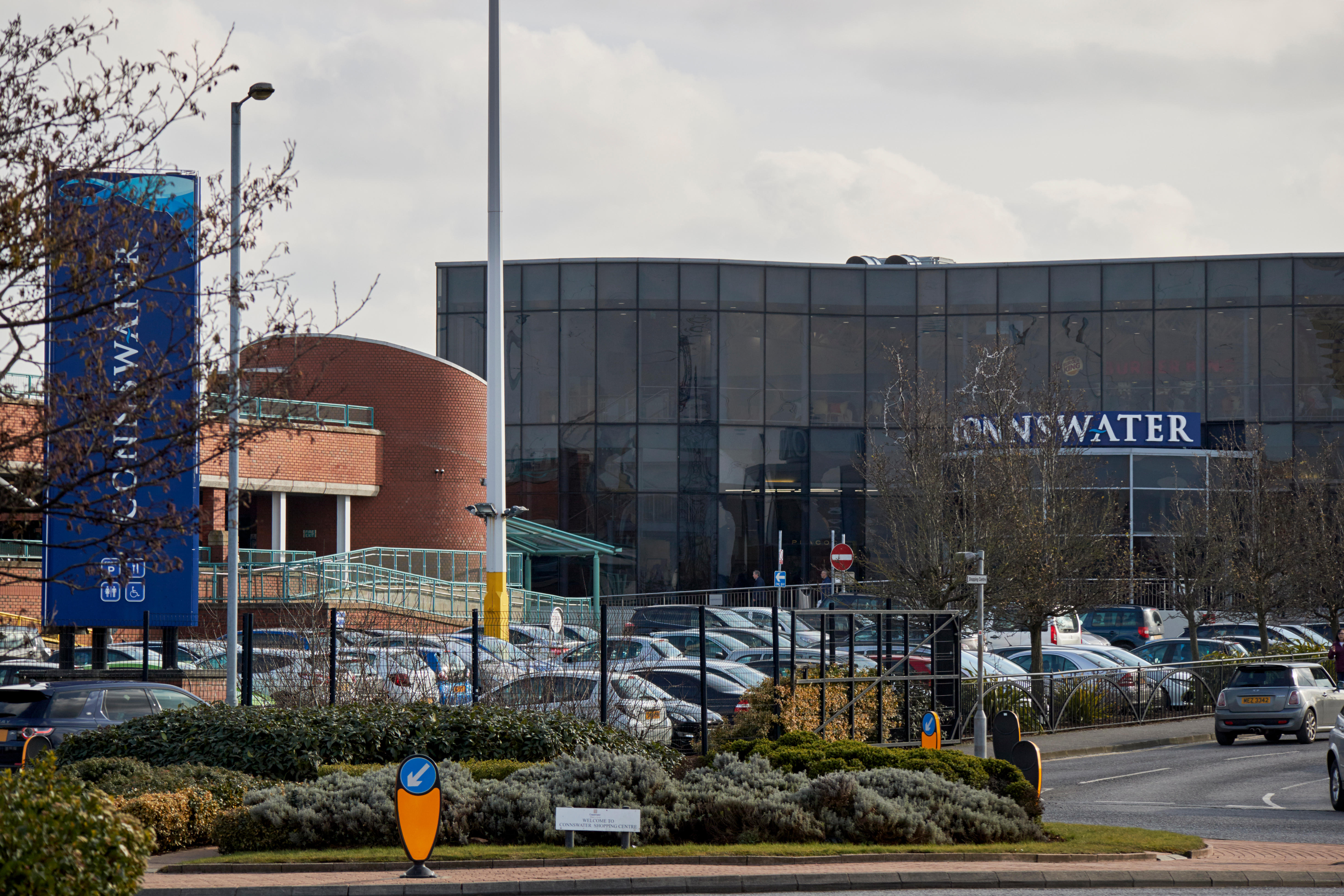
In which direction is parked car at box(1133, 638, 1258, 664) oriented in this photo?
to the viewer's left

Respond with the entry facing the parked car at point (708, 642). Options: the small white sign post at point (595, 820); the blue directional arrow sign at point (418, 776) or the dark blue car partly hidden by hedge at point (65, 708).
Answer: the dark blue car partly hidden by hedge at point (65, 708)

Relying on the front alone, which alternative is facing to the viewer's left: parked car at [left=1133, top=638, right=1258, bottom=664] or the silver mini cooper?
the parked car

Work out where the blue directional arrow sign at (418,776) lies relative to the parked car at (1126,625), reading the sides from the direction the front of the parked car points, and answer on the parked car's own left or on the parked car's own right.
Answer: on the parked car's own left

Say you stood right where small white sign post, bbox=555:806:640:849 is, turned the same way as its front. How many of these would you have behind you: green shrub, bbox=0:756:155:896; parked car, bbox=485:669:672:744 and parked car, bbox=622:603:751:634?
2

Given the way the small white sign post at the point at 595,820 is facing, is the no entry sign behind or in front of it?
behind

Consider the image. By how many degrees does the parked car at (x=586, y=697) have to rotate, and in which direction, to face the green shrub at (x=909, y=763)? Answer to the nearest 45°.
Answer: approximately 180°

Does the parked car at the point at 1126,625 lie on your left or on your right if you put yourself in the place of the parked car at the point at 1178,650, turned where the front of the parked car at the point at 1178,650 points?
on your right

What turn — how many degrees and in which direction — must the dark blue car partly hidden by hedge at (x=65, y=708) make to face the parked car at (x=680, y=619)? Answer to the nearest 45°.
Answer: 0° — it already faces it

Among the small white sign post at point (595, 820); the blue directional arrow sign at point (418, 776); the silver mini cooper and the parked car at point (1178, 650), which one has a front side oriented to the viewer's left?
the parked car
